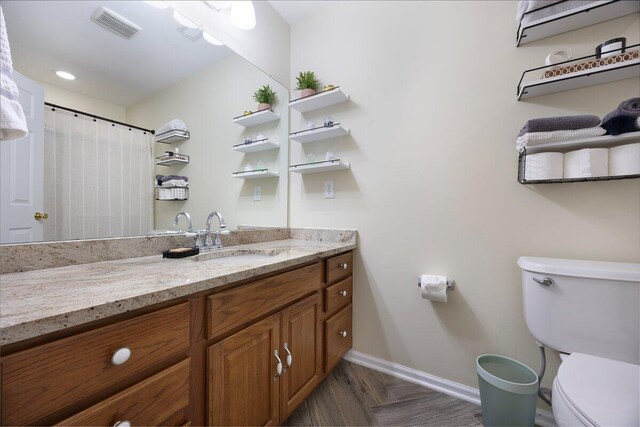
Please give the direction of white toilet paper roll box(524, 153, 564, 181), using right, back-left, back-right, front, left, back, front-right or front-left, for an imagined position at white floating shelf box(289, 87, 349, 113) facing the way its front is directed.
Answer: left

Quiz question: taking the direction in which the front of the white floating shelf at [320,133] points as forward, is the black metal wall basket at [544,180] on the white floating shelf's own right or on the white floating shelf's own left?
on the white floating shelf's own left

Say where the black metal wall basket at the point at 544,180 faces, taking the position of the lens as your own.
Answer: facing the viewer

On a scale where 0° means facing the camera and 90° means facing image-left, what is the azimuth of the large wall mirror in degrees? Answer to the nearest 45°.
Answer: approximately 315°

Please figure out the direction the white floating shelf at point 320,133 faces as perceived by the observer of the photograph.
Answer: facing the viewer and to the left of the viewer

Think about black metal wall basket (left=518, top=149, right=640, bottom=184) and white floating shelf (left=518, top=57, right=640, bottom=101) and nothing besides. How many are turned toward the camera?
2

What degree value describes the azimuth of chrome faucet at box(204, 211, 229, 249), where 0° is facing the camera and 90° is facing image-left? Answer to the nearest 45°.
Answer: approximately 315°

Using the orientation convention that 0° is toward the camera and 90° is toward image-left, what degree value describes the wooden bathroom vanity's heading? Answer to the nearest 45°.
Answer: approximately 315°

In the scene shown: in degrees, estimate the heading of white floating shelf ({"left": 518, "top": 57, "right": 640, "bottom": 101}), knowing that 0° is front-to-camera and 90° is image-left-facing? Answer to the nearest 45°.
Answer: approximately 0°

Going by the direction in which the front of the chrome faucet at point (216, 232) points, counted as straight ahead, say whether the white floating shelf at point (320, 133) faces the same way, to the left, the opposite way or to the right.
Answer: to the right

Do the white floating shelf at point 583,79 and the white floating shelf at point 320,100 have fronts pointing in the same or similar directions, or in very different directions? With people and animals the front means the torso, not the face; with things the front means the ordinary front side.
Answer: same or similar directions
